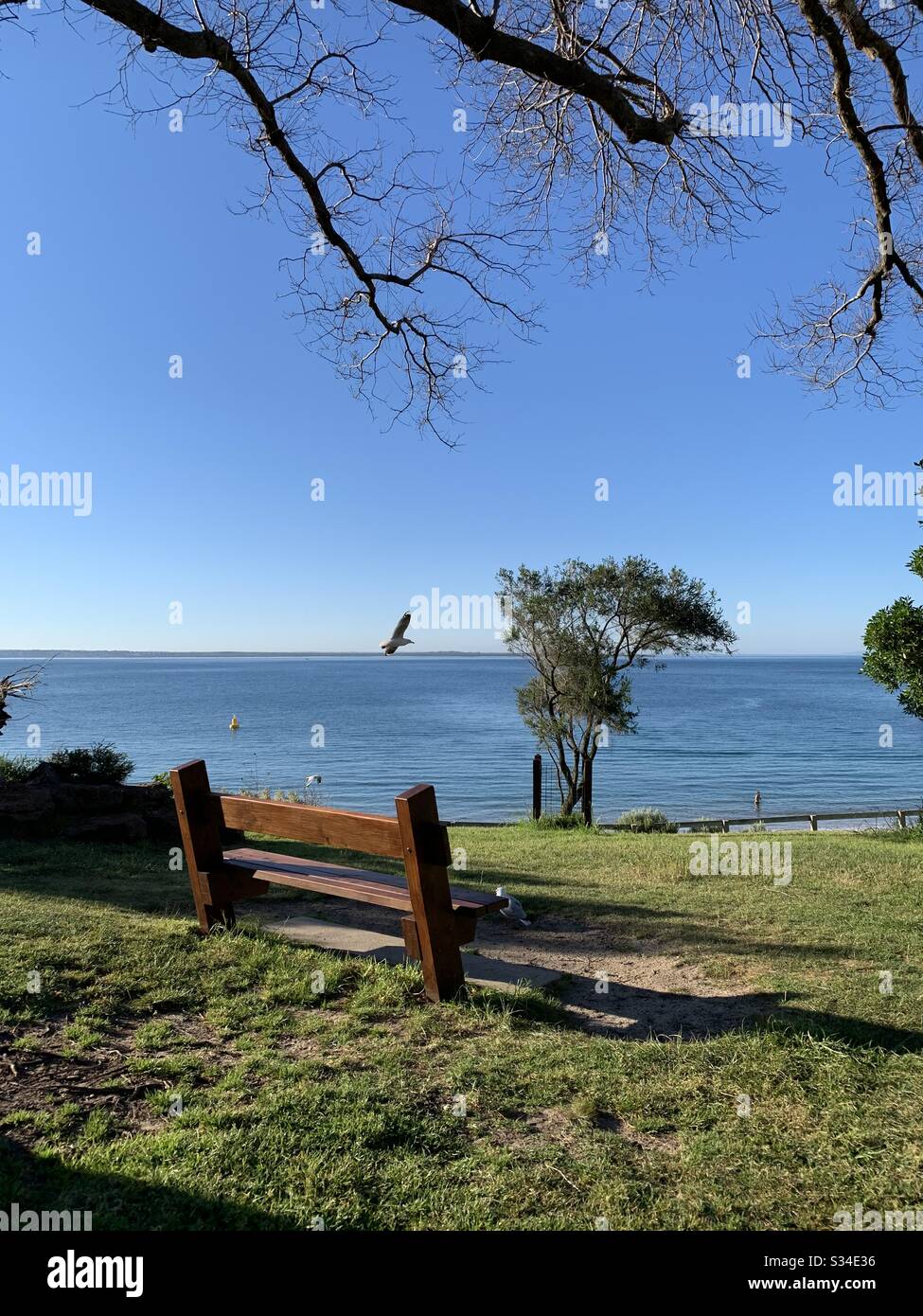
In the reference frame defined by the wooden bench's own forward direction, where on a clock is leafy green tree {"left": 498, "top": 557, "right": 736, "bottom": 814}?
The leafy green tree is roughly at 11 o'clock from the wooden bench.

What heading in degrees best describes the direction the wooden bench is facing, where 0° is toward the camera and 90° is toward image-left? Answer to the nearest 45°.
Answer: approximately 225°

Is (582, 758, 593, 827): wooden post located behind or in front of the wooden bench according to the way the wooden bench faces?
in front

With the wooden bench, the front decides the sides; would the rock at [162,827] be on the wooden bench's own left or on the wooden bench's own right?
on the wooden bench's own left

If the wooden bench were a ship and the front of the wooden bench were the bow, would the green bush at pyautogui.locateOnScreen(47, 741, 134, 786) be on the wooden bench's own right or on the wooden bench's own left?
on the wooden bench's own left

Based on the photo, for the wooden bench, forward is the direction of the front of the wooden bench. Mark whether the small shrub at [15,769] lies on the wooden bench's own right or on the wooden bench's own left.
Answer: on the wooden bench's own left

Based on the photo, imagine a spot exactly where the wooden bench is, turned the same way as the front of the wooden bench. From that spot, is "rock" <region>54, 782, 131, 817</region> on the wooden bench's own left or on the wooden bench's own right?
on the wooden bench's own left

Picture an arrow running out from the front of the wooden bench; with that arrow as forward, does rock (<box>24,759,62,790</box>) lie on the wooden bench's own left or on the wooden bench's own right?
on the wooden bench's own left
